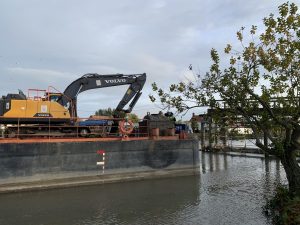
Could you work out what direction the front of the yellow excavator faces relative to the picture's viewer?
facing to the right of the viewer
